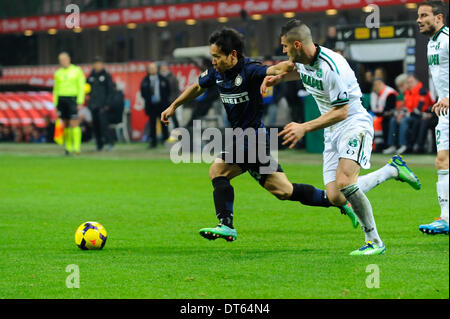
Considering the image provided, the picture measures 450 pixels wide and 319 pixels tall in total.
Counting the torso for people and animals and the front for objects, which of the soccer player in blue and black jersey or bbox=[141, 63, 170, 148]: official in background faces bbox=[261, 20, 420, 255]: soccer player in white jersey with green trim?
the official in background

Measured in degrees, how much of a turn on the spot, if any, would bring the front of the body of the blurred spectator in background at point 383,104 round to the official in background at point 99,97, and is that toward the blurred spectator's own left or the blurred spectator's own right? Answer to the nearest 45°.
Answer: approximately 45° to the blurred spectator's own right

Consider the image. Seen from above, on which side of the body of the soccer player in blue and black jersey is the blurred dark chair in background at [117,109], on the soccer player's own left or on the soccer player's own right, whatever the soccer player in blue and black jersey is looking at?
on the soccer player's own right

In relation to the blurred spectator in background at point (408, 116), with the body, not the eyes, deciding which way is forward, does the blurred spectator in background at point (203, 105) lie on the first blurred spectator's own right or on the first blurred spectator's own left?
on the first blurred spectator's own right

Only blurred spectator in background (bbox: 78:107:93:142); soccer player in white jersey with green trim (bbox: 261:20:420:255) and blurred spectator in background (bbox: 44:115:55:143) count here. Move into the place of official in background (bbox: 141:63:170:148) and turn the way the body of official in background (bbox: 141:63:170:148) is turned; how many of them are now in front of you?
1

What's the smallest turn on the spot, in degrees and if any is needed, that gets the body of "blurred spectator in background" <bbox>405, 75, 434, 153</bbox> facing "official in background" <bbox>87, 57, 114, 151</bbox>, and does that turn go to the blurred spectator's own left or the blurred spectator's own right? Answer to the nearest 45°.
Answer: approximately 45° to the blurred spectator's own right

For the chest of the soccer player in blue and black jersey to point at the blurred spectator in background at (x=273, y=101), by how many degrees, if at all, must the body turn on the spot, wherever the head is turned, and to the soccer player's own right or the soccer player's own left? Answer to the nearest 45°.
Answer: approximately 135° to the soccer player's own right

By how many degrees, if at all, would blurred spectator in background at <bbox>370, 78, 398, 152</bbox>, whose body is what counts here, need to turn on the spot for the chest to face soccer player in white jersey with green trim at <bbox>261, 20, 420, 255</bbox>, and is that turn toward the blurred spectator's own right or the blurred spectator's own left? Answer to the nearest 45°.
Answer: approximately 45° to the blurred spectator's own left

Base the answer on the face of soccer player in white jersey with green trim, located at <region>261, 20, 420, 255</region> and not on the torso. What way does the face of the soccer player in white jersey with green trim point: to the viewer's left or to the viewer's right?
to the viewer's left

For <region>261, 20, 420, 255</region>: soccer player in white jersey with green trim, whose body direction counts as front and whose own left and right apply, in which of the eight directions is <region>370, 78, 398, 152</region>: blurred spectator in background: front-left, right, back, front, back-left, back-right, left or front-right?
back-right

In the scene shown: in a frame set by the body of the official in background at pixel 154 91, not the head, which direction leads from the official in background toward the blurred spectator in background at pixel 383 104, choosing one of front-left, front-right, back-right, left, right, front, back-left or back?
front-left
